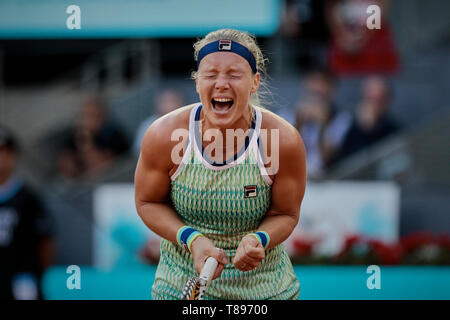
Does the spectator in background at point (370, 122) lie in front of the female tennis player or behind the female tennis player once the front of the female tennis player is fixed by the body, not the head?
behind

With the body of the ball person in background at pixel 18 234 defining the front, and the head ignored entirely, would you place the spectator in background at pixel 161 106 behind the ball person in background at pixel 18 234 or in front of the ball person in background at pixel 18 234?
behind

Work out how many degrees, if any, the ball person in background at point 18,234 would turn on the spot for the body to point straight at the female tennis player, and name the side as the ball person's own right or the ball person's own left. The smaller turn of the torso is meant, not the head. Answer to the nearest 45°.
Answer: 0° — they already face them

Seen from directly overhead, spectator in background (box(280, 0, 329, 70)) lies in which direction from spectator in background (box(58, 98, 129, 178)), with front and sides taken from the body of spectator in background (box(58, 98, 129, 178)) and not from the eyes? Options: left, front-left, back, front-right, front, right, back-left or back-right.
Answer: left

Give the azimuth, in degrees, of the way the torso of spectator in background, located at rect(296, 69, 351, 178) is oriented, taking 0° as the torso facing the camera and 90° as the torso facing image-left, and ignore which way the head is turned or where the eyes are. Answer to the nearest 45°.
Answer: approximately 0°

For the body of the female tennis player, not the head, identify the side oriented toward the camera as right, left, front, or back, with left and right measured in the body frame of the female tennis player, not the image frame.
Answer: front

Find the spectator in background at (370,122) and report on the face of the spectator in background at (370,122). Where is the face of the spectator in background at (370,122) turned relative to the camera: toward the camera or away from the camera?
toward the camera

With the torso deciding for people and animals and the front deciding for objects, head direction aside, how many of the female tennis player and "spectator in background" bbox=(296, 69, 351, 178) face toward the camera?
2
